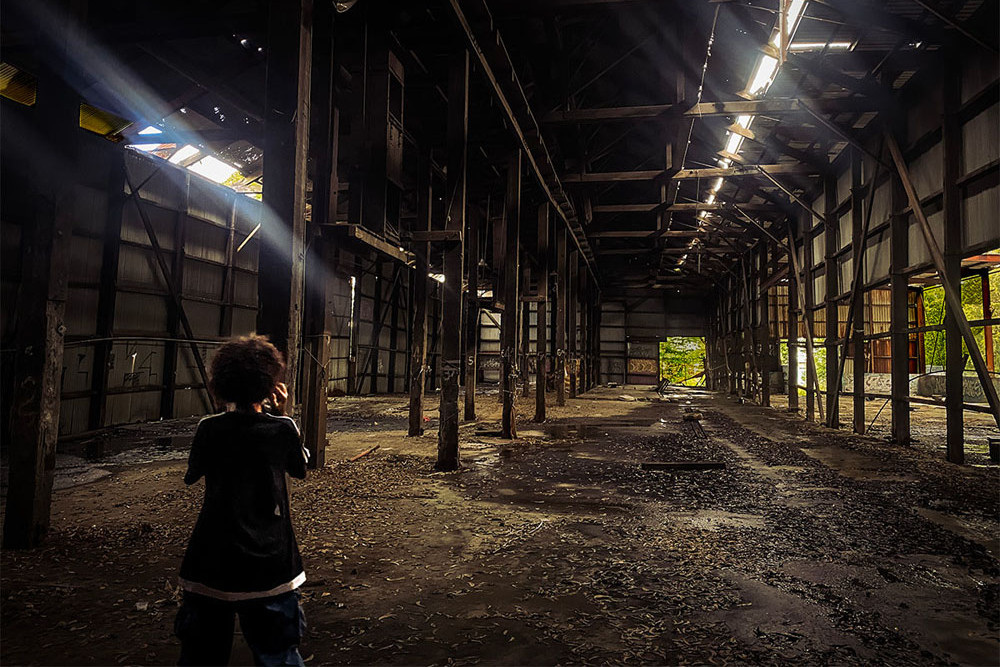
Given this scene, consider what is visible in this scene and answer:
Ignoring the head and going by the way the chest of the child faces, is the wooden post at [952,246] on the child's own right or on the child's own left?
on the child's own right

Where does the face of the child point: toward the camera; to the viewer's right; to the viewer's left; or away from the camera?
away from the camera

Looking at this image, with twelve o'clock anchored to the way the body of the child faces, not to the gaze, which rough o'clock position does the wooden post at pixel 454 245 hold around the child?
The wooden post is roughly at 1 o'clock from the child.

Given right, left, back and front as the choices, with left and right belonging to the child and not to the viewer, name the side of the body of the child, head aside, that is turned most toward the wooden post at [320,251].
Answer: front

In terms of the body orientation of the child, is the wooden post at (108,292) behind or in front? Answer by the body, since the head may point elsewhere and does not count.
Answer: in front

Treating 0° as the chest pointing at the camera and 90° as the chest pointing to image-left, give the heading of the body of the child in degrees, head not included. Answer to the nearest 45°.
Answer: approximately 180°

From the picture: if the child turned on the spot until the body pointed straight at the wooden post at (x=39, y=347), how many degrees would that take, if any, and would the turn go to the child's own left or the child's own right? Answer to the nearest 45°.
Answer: approximately 45° to the child's own left

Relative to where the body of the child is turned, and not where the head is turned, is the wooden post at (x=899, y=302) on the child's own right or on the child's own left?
on the child's own right

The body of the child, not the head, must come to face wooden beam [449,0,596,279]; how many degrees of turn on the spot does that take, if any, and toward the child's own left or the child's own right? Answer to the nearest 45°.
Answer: approximately 45° to the child's own right

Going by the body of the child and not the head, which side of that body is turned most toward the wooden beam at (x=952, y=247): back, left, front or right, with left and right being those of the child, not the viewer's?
right
